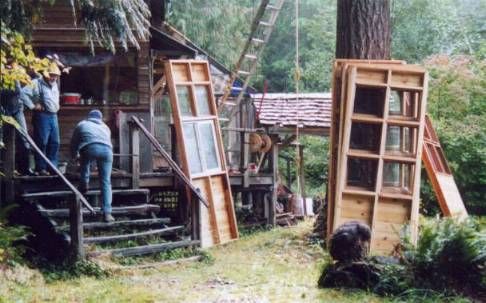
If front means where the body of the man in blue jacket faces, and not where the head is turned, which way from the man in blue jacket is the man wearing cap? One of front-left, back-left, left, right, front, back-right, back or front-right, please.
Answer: front-left

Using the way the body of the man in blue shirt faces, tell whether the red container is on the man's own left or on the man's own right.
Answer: on the man's own left
